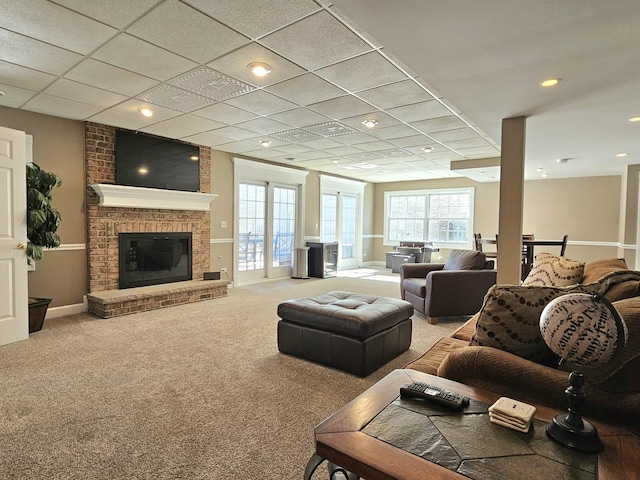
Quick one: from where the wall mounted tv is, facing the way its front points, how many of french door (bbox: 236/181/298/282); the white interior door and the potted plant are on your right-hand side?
2

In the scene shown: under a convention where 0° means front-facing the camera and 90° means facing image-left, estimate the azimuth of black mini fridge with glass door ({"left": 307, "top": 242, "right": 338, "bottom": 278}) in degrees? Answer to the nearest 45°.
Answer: approximately 315°

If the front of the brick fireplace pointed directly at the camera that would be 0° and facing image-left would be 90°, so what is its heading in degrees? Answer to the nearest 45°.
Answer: approximately 315°

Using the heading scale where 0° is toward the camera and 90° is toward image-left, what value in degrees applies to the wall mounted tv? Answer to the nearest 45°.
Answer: approximately 315°

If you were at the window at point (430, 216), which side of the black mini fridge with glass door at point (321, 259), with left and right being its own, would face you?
left
